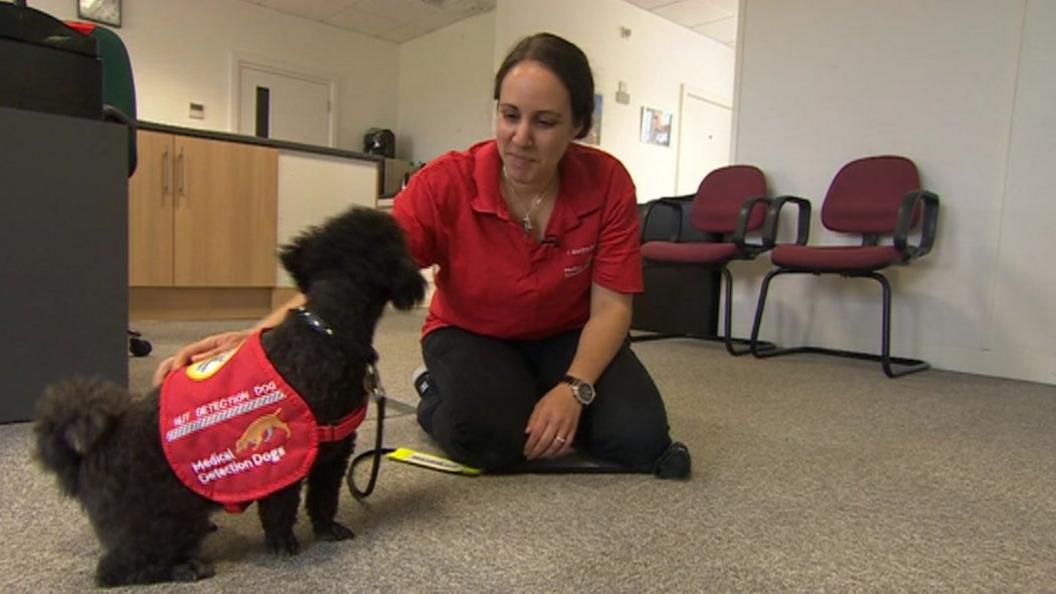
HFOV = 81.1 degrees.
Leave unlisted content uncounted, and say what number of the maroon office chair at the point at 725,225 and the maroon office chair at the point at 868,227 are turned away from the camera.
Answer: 0

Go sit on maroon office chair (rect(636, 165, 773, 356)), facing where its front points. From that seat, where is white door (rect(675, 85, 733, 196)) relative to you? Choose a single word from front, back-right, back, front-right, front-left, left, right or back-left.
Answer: back-right

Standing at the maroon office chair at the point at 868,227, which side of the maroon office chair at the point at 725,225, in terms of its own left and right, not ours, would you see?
left

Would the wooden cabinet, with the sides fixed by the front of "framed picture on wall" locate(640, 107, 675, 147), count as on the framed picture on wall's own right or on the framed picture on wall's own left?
on the framed picture on wall's own right

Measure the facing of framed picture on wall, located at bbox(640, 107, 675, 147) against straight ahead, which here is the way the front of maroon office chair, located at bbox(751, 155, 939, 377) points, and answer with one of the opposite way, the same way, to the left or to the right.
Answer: to the left

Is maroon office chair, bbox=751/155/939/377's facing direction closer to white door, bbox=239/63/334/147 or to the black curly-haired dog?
the black curly-haired dog

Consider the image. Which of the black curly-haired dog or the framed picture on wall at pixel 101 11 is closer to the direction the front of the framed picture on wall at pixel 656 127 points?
the black curly-haired dog

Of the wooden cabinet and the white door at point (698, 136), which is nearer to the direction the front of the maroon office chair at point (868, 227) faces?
the wooden cabinet

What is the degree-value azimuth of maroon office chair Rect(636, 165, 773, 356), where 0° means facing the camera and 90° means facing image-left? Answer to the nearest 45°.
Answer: approximately 45°

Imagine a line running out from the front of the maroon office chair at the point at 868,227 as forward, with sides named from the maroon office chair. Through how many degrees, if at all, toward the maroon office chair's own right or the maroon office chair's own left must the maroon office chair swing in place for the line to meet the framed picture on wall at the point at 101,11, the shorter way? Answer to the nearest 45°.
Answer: approximately 45° to the maroon office chair's own right

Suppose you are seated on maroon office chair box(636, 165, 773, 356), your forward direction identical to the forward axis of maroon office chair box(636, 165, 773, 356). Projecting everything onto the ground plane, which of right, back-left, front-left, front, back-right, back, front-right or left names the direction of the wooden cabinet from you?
front-right

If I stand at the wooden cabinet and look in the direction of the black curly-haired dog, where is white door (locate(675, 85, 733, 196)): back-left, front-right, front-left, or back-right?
back-left

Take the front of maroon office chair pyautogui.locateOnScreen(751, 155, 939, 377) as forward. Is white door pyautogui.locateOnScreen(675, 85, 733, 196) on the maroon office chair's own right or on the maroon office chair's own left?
on the maroon office chair's own right

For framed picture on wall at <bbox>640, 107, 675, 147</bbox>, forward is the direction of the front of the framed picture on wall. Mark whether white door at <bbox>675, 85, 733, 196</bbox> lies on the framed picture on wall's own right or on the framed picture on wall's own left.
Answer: on the framed picture on wall's own left
